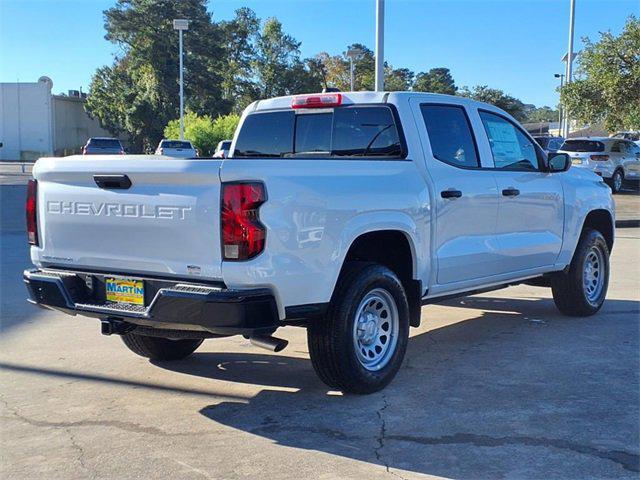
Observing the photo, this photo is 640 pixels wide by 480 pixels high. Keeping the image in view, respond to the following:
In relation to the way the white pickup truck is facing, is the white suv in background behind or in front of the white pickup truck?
in front

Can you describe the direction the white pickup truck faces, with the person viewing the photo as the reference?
facing away from the viewer and to the right of the viewer

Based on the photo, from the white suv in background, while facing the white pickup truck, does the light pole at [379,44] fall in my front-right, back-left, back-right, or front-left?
front-right

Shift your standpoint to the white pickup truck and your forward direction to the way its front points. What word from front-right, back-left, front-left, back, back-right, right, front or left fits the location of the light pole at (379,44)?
front-left

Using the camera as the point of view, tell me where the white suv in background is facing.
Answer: facing away from the viewer and to the right of the viewer

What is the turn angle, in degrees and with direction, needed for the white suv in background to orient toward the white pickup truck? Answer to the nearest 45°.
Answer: approximately 135° to its right

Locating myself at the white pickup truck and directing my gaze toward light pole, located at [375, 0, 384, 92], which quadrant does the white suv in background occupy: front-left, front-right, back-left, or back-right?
front-right

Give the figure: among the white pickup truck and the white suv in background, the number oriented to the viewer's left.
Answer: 0

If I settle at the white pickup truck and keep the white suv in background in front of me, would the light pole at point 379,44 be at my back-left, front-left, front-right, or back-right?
front-left

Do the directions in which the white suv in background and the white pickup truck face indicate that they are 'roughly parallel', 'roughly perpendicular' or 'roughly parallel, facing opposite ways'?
roughly parallel
